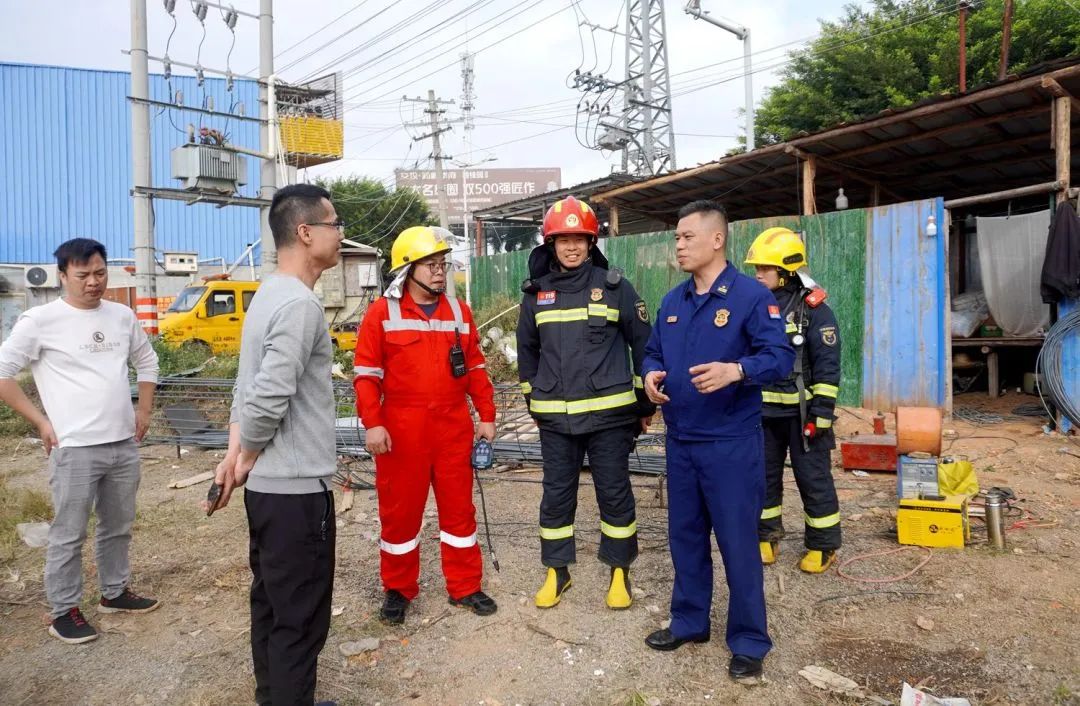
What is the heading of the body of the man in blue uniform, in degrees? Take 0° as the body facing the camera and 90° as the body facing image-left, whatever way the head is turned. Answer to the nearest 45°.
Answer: approximately 45°

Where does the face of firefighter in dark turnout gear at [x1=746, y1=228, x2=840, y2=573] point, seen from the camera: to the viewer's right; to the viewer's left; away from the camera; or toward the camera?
to the viewer's left

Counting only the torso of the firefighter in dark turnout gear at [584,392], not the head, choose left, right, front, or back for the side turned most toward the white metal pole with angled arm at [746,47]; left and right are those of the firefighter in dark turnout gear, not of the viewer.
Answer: back

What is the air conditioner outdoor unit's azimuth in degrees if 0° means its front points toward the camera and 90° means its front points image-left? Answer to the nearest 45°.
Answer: approximately 0°

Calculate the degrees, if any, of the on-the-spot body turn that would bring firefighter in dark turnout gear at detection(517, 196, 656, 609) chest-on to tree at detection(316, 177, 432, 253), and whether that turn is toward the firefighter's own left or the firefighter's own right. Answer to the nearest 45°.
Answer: approximately 180°

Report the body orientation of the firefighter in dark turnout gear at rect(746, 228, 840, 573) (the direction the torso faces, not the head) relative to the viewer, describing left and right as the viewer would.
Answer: facing the viewer and to the left of the viewer

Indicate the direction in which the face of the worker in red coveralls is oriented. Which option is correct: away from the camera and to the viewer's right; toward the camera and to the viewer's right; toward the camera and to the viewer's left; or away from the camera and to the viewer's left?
toward the camera and to the viewer's right

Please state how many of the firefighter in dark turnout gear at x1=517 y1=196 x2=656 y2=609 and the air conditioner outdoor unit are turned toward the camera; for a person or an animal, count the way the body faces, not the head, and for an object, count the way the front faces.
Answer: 2

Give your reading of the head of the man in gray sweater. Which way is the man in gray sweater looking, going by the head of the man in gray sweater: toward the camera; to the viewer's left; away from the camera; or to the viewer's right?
to the viewer's right

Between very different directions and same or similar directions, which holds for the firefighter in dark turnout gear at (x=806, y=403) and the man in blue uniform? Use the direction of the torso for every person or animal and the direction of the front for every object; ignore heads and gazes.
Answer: same or similar directions

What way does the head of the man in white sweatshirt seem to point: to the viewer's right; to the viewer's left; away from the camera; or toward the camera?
toward the camera

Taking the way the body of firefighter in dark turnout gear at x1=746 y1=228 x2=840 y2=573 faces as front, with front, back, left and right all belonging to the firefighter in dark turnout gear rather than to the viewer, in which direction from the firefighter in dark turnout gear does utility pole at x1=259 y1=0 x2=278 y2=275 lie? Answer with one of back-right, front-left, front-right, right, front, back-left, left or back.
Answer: right

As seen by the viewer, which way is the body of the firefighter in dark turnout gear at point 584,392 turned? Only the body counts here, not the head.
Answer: toward the camera

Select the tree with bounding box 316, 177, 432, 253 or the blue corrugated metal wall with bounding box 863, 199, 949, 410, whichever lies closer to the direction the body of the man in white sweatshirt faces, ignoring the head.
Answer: the blue corrugated metal wall

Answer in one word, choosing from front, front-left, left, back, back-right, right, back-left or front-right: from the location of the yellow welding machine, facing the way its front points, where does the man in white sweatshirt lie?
back-right
